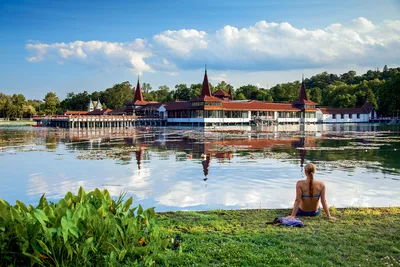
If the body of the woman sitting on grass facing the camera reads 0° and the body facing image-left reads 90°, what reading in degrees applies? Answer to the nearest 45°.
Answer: approximately 180°

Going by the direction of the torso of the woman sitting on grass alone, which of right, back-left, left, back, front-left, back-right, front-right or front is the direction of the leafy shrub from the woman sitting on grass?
back-left
